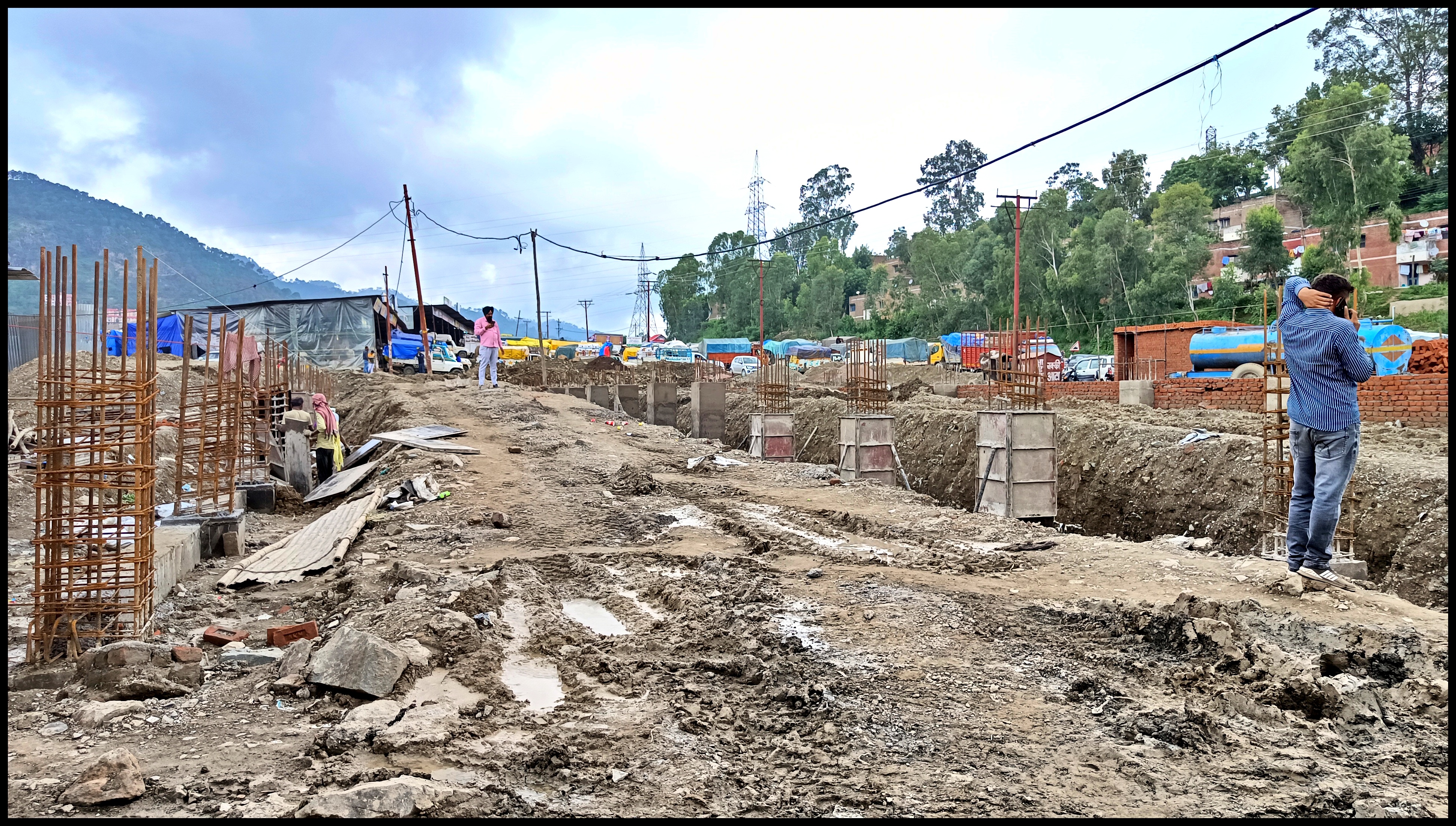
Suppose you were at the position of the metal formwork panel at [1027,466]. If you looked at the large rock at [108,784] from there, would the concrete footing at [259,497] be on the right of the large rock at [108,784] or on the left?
right

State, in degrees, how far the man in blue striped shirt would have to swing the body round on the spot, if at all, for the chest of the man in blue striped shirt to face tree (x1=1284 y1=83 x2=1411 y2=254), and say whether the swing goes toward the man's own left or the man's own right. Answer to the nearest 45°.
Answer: approximately 45° to the man's own left

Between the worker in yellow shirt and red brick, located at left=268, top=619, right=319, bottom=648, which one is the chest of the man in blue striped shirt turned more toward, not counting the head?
the worker in yellow shirt

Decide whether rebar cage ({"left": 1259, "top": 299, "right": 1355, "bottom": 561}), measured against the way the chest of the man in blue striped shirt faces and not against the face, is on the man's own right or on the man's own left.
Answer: on the man's own left

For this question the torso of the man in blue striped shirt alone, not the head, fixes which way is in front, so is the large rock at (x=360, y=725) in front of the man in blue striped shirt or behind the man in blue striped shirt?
behind

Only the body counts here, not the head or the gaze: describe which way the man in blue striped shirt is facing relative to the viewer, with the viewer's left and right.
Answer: facing away from the viewer and to the right of the viewer

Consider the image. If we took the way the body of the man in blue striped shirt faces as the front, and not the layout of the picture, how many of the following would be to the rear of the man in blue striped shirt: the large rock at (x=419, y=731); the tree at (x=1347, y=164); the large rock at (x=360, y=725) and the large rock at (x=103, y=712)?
3

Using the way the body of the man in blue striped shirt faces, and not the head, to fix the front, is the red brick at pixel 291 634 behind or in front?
behind

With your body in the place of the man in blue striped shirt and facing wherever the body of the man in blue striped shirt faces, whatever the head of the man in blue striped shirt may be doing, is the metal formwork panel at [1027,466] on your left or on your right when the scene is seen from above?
on your left

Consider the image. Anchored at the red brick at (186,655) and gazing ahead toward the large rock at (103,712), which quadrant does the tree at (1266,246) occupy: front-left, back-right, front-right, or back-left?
back-left

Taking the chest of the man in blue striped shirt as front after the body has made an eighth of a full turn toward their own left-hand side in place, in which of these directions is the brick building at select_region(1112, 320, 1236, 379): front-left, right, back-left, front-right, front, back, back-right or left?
front
